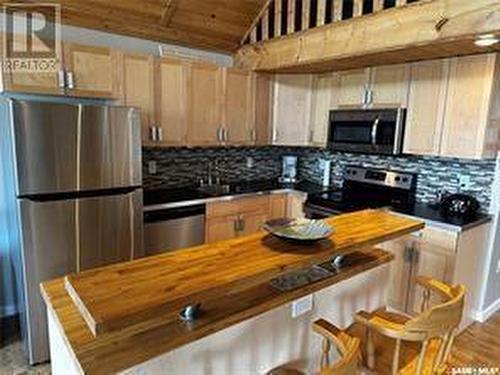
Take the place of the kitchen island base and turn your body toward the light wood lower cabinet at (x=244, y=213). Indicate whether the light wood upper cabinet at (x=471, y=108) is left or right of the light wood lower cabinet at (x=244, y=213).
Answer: right

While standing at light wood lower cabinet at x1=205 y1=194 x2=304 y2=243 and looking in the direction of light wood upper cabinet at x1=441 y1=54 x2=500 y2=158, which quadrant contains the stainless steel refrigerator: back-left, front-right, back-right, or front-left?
back-right

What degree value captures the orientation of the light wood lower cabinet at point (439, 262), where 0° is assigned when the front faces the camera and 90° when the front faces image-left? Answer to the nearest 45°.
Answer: approximately 45°

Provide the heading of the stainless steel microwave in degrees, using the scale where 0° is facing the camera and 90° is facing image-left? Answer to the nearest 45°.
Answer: approximately 45°

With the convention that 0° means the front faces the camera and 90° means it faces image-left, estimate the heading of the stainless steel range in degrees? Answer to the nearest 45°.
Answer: approximately 45°

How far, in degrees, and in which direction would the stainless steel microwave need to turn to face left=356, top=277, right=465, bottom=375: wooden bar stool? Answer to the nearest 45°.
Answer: approximately 45° to its left

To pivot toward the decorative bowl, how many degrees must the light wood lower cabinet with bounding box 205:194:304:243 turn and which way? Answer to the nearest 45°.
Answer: approximately 45° to its right

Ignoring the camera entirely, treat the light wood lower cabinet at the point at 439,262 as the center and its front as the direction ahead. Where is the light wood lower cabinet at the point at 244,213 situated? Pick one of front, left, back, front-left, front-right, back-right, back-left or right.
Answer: front-right
